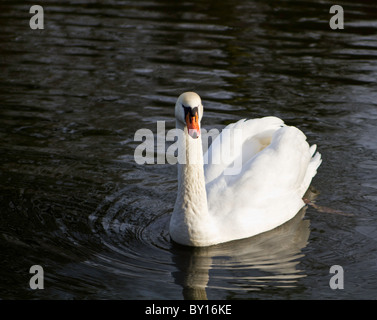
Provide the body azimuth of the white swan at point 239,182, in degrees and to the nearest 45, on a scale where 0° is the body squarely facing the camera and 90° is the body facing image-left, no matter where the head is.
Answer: approximately 45°
